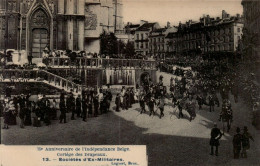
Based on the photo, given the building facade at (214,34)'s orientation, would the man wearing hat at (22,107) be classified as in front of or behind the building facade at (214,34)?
in front

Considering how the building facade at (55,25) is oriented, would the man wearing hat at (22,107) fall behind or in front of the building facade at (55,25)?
in front

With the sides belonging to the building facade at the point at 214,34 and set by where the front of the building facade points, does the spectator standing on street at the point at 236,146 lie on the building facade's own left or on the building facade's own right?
on the building facade's own left

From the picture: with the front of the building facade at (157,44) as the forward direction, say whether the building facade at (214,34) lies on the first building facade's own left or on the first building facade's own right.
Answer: on the first building facade's own left

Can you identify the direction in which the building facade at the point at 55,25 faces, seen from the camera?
facing the viewer

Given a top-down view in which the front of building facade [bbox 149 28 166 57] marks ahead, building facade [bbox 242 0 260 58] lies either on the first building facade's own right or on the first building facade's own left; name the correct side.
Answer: on the first building facade's own left

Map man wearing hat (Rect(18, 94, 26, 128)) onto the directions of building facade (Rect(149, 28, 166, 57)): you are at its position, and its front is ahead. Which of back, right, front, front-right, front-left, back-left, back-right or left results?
front

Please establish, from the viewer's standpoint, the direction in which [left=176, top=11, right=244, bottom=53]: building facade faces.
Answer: facing the viewer and to the left of the viewer
